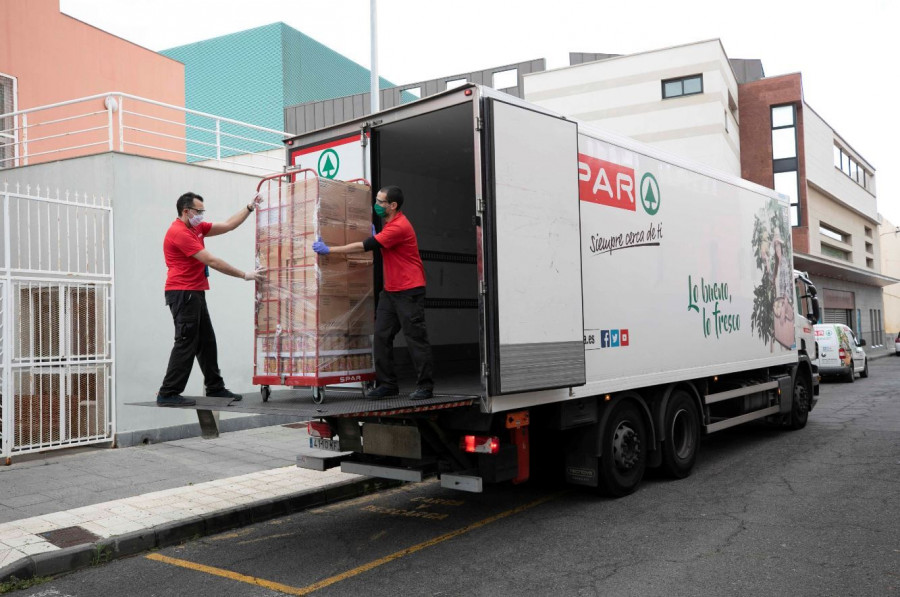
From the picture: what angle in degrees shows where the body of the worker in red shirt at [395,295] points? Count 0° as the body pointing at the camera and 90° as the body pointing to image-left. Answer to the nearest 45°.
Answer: approximately 90°

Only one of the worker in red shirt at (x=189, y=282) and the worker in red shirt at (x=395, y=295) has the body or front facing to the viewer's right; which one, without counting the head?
the worker in red shirt at (x=189, y=282)

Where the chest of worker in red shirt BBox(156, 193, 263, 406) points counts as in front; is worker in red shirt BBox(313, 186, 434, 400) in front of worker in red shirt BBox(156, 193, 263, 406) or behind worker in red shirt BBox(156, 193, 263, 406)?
in front

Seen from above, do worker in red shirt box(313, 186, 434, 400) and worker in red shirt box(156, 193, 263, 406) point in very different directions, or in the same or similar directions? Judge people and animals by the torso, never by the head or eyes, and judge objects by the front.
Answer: very different directions

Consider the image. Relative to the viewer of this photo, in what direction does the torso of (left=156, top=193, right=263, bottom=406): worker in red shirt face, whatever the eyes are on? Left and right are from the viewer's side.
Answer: facing to the right of the viewer

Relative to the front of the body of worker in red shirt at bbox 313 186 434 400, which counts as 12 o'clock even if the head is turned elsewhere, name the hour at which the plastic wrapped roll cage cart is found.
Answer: The plastic wrapped roll cage cart is roughly at 12 o'clock from the worker in red shirt.

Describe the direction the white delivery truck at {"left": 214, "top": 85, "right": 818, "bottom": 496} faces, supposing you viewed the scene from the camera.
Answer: facing away from the viewer and to the right of the viewer

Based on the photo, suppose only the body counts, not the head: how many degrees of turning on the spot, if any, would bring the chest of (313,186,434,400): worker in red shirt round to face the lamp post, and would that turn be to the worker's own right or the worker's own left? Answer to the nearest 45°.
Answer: approximately 90° to the worker's own right
